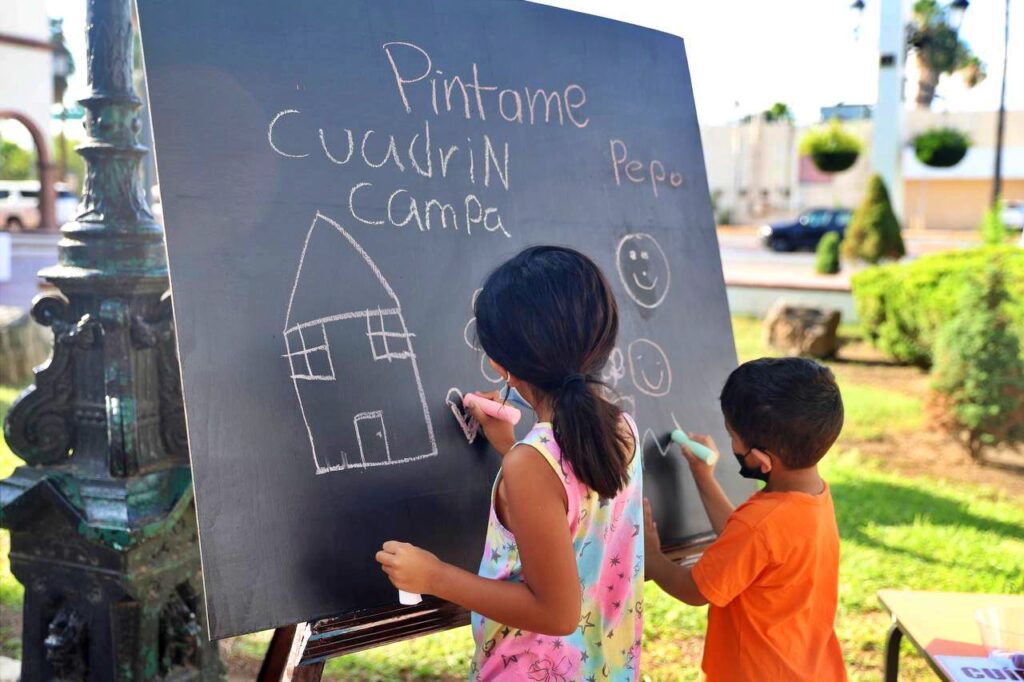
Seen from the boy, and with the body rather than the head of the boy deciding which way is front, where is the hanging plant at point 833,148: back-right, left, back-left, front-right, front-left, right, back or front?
front-right

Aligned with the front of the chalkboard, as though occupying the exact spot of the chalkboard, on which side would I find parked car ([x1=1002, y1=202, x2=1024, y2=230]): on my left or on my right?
on my left

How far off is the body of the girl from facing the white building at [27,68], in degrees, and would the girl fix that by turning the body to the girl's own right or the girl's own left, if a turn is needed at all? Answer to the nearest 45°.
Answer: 0° — they already face it

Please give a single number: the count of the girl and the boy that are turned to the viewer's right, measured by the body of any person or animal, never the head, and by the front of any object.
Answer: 0

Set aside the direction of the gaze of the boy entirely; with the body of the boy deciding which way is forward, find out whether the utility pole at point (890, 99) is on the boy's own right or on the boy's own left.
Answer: on the boy's own right

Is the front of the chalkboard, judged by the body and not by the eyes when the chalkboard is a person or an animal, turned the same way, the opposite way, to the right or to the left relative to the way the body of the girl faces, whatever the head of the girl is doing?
the opposite way

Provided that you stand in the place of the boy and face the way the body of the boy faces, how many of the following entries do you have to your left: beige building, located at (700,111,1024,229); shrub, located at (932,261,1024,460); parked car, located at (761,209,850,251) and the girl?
1

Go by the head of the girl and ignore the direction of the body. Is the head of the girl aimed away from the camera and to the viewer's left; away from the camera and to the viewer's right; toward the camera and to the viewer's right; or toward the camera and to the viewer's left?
away from the camera and to the viewer's left
